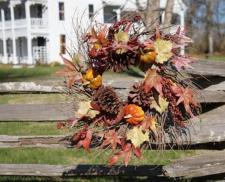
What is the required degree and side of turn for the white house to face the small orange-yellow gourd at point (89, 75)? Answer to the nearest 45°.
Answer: approximately 45° to its left

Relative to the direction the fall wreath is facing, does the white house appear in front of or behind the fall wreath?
behind

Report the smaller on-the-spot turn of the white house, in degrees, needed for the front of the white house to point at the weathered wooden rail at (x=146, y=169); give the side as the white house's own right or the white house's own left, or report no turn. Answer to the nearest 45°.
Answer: approximately 45° to the white house's own left

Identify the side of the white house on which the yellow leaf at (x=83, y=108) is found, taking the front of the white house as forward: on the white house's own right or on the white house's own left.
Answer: on the white house's own left

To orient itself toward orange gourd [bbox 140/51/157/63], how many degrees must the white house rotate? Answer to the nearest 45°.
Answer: approximately 45° to its left
